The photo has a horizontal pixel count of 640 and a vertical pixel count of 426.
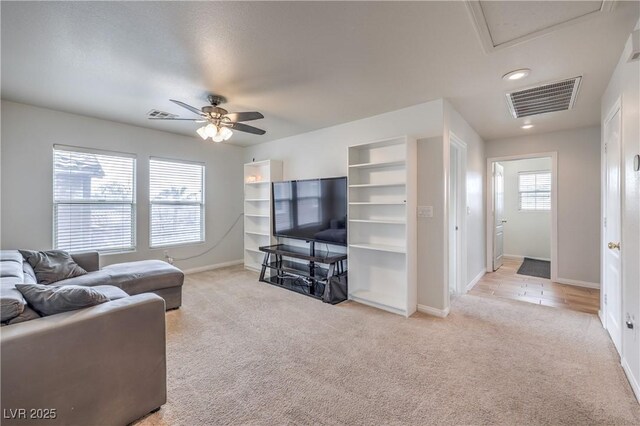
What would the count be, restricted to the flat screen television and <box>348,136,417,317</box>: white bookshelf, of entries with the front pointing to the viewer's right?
0

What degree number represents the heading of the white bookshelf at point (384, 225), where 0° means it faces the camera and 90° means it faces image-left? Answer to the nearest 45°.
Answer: approximately 45°

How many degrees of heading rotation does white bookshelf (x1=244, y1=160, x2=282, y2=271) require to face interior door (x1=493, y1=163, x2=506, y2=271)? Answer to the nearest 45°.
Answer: approximately 135° to its left

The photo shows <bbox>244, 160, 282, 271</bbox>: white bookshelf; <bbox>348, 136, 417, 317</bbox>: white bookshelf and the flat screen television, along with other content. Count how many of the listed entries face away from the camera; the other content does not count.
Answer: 0

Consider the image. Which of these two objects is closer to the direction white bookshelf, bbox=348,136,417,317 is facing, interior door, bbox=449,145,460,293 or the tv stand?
the tv stand

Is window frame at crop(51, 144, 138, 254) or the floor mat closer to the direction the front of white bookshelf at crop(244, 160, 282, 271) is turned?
the window frame

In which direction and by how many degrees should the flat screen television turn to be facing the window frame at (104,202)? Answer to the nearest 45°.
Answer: approximately 45° to its right

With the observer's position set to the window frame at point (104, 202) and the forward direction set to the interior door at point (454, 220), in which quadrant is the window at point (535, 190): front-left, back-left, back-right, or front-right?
front-left

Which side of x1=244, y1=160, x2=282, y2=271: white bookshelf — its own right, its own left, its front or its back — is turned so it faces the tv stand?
left

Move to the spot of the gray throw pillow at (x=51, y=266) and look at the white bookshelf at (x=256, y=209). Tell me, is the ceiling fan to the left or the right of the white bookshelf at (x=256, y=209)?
right

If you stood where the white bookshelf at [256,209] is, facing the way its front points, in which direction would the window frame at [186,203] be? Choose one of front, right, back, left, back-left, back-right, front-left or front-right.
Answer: front-right

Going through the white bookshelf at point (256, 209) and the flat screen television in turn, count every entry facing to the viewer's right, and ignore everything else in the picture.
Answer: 0

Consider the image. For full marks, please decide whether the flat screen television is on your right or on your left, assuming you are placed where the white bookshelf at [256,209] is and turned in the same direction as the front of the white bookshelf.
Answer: on your left

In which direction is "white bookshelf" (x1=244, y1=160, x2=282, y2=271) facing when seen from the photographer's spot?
facing the viewer and to the left of the viewer
